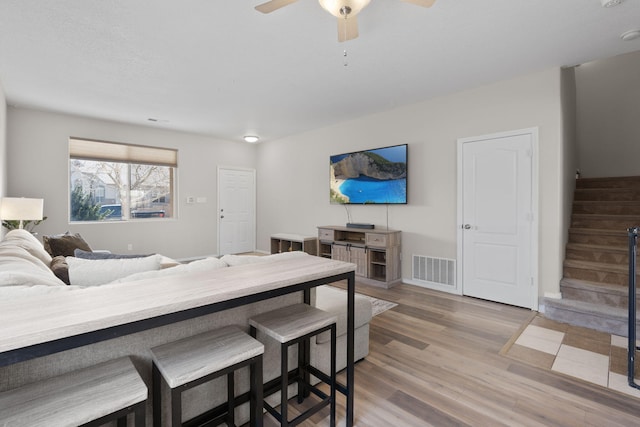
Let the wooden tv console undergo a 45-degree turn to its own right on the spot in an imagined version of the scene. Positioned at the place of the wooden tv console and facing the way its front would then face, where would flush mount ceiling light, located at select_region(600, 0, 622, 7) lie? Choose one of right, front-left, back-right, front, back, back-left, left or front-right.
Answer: back-left

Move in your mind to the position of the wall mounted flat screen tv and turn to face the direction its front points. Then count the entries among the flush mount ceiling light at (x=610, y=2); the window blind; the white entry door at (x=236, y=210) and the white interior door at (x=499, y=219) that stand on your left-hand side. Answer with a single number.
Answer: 2

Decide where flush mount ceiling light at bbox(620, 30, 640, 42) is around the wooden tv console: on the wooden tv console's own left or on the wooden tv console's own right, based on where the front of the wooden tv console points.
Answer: on the wooden tv console's own left

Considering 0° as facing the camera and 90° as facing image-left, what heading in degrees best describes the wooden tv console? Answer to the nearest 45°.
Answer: approximately 45°

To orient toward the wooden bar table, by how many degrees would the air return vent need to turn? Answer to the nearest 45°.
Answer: approximately 45° to its left

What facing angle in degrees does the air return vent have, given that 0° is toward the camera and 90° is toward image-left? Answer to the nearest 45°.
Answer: approximately 45°
